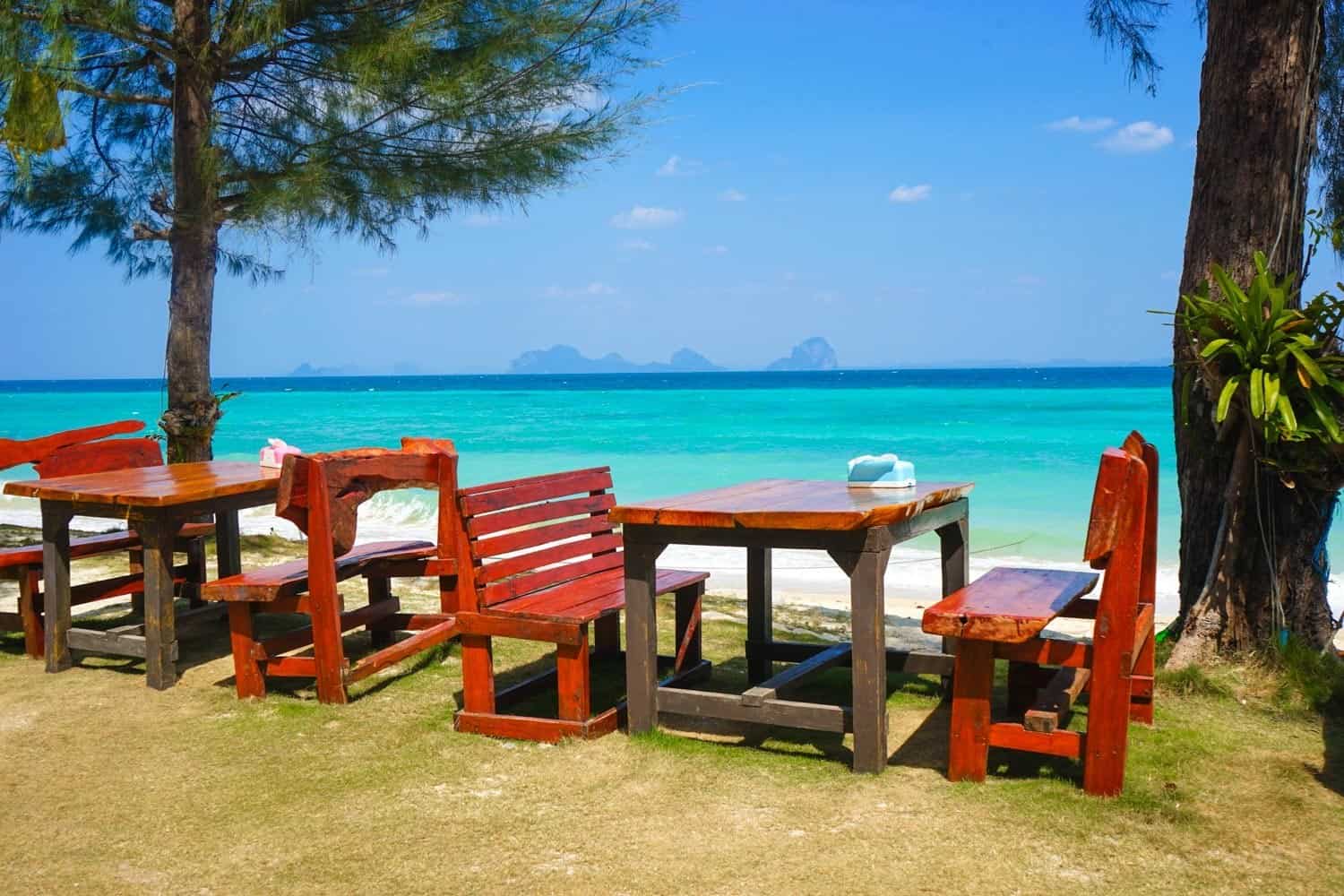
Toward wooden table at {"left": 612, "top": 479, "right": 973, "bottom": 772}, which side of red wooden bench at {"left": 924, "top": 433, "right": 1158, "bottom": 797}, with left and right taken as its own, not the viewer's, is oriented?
front

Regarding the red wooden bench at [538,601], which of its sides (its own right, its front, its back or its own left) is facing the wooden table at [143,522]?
back

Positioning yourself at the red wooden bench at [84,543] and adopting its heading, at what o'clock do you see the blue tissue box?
The blue tissue box is roughly at 12 o'clock from the red wooden bench.

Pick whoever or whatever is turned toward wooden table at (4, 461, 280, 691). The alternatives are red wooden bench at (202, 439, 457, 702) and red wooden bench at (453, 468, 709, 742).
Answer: red wooden bench at (202, 439, 457, 702)

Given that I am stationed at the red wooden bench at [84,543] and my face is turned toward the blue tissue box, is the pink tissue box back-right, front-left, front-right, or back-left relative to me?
front-left

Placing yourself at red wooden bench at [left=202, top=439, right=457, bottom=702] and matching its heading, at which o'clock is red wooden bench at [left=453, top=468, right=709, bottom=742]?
red wooden bench at [left=453, top=468, right=709, bottom=742] is roughly at 6 o'clock from red wooden bench at [left=202, top=439, right=457, bottom=702].

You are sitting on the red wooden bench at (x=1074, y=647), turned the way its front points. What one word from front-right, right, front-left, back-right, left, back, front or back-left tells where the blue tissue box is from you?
front-right

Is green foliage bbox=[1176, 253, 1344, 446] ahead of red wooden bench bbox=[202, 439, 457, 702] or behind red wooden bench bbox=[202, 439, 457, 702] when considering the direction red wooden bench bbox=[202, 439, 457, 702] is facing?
behind

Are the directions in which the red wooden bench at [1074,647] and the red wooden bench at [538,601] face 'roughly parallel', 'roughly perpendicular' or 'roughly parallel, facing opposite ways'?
roughly parallel, facing opposite ways

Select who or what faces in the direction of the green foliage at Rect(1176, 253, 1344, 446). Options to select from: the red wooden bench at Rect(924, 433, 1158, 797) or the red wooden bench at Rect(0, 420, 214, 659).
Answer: the red wooden bench at Rect(0, 420, 214, 659)

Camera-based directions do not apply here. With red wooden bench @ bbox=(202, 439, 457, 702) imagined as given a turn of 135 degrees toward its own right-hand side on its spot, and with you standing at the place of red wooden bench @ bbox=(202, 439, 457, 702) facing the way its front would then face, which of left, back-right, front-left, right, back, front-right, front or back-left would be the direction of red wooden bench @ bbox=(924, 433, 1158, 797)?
front-right

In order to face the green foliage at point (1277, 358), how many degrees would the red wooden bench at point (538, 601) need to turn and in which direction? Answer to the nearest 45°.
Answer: approximately 45° to its left

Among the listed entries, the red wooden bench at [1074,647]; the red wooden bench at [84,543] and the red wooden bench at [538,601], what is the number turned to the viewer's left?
1

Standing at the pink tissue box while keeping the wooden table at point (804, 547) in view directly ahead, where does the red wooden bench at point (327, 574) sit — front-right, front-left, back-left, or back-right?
front-right

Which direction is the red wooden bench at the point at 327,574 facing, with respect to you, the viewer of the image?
facing away from the viewer and to the left of the viewer

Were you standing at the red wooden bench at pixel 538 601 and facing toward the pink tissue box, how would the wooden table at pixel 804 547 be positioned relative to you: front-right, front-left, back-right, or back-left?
back-right

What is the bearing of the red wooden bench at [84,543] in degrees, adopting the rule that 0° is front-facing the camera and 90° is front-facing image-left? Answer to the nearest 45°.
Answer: approximately 315°

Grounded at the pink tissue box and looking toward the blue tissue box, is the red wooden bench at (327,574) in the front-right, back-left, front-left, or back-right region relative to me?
front-right

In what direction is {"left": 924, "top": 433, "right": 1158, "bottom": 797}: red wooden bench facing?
to the viewer's left
